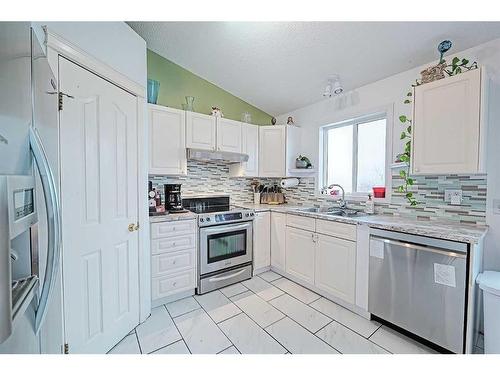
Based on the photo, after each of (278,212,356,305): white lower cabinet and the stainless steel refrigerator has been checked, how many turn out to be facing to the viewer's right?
1

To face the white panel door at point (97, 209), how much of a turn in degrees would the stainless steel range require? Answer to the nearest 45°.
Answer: approximately 90° to its right

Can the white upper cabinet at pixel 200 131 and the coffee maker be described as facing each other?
no

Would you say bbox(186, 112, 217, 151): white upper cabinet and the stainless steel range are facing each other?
no

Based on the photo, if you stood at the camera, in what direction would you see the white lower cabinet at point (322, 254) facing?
facing the viewer and to the left of the viewer

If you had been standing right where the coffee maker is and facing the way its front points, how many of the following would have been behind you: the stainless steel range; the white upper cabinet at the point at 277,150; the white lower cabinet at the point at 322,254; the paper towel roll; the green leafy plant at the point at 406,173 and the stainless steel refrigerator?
0

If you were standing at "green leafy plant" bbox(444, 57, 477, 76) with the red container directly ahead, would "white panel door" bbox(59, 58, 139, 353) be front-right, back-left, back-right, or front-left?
front-left

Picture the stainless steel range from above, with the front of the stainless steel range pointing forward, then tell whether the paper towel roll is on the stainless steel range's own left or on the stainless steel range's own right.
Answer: on the stainless steel range's own left

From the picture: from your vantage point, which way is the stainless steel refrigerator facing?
to the viewer's right

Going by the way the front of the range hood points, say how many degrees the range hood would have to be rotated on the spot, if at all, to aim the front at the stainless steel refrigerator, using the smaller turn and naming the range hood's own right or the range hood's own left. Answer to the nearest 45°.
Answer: approximately 45° to the range hood's own right

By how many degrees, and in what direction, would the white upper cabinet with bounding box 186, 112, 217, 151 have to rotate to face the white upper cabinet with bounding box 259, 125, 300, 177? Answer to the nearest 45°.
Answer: approximately 45° to its left

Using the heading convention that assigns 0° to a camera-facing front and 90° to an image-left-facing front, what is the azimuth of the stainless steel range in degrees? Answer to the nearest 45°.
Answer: approximately 315°

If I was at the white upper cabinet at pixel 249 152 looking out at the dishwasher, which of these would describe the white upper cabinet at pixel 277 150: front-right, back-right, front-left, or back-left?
front-left

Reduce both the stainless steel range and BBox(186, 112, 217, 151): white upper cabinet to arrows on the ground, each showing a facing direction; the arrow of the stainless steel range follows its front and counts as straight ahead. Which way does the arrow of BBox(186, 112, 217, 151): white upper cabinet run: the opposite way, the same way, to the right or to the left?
the same way
